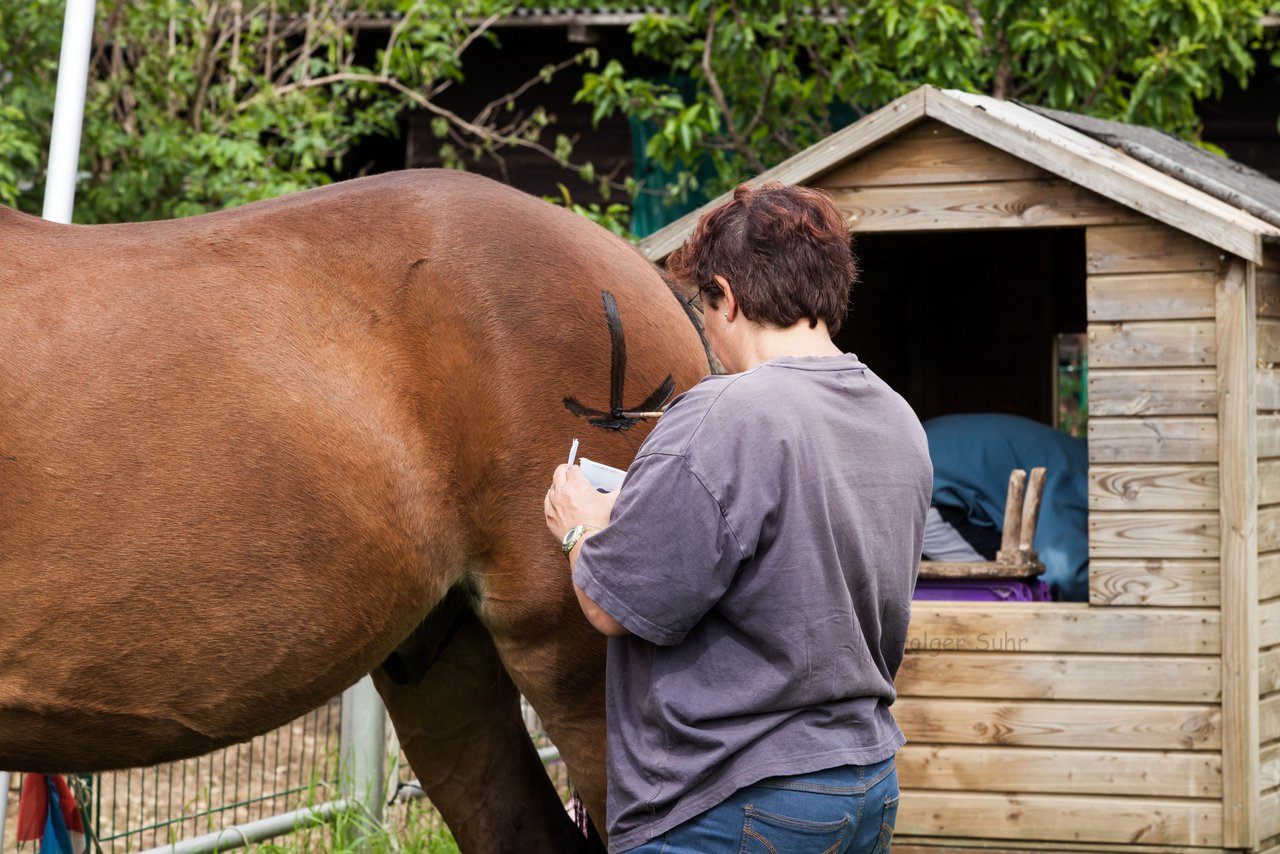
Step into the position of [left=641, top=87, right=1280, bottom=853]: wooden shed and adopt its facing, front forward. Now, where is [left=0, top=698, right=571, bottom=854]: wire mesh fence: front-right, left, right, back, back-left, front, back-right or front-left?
right

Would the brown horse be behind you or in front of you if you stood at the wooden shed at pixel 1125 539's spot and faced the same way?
in front

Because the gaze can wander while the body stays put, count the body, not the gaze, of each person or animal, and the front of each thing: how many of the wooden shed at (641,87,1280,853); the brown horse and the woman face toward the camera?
1

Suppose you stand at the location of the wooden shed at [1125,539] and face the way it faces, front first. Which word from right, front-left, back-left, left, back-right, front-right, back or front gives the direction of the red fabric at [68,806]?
front-right

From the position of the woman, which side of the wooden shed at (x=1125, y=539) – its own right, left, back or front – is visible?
front

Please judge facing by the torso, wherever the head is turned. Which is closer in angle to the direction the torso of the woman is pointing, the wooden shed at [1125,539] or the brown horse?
the brown horse

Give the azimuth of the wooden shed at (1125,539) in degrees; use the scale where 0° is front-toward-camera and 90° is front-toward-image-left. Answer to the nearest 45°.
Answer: approximately 0°

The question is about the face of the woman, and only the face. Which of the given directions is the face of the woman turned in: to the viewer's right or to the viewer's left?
to the viewer's left

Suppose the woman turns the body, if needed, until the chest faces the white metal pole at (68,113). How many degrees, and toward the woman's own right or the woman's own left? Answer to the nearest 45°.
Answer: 0° — they already face it

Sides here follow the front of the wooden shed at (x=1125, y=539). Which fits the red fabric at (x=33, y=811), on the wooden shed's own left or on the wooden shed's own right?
on the wooden shed's own right

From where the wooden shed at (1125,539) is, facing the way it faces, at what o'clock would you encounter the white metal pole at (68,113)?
The white metal pole is roughly at 2 o'clock from the wooden shed.

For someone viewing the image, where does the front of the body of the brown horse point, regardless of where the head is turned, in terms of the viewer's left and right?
facing to the left of the viewer
